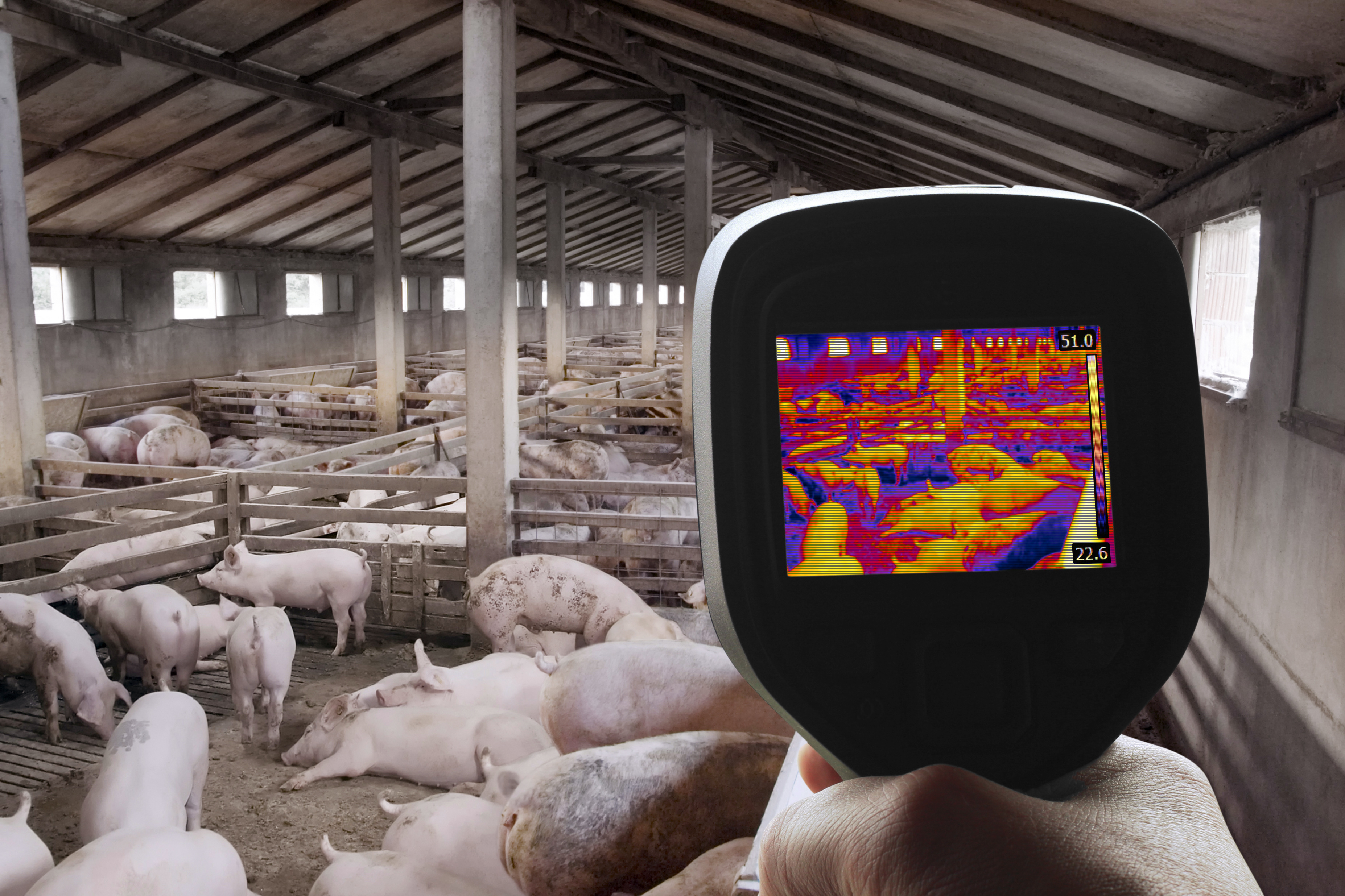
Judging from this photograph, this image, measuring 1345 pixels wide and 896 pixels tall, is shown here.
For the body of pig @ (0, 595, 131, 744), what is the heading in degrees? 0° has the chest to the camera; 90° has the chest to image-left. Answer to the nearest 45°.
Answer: approximately 315°

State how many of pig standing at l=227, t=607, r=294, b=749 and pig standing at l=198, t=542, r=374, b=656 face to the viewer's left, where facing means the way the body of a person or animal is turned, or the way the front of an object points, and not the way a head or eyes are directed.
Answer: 1

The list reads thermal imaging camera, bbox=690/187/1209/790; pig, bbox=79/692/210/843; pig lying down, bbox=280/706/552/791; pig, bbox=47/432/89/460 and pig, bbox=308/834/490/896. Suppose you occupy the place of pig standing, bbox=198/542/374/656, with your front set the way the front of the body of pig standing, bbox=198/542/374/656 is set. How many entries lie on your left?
4

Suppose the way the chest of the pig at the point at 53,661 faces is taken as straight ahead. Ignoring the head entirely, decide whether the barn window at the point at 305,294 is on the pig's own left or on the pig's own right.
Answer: on the pig's own left

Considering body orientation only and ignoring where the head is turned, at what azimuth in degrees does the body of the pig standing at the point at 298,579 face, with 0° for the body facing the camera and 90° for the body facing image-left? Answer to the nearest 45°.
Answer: approximately 90°

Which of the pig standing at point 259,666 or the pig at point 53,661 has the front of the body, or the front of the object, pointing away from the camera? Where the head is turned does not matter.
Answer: the pig standing

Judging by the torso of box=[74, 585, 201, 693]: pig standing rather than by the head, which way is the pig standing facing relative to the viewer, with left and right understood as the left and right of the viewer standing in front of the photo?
facing away from the viewer and to the left of the viewer

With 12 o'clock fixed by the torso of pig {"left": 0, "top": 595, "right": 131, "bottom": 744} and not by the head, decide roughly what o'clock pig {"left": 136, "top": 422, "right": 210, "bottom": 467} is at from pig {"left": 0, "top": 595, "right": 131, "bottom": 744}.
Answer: pig {"left": 136, "top": 422, "right": 210, "bottom": 467} is roughly at 8 o'clock from pig {"left": 0, "top": 595, "right": 131, "bottom": 744}.

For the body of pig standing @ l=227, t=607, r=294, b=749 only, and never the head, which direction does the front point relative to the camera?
away from the camera

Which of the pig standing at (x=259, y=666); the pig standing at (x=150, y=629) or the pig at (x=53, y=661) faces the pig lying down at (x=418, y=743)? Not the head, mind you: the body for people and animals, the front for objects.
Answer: the pig

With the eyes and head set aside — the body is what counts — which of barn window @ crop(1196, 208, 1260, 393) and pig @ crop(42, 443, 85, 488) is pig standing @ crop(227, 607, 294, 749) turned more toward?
the pig

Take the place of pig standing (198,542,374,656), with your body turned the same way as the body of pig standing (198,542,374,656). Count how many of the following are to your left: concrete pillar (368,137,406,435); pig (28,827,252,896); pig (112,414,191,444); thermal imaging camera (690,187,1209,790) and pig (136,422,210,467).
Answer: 2
